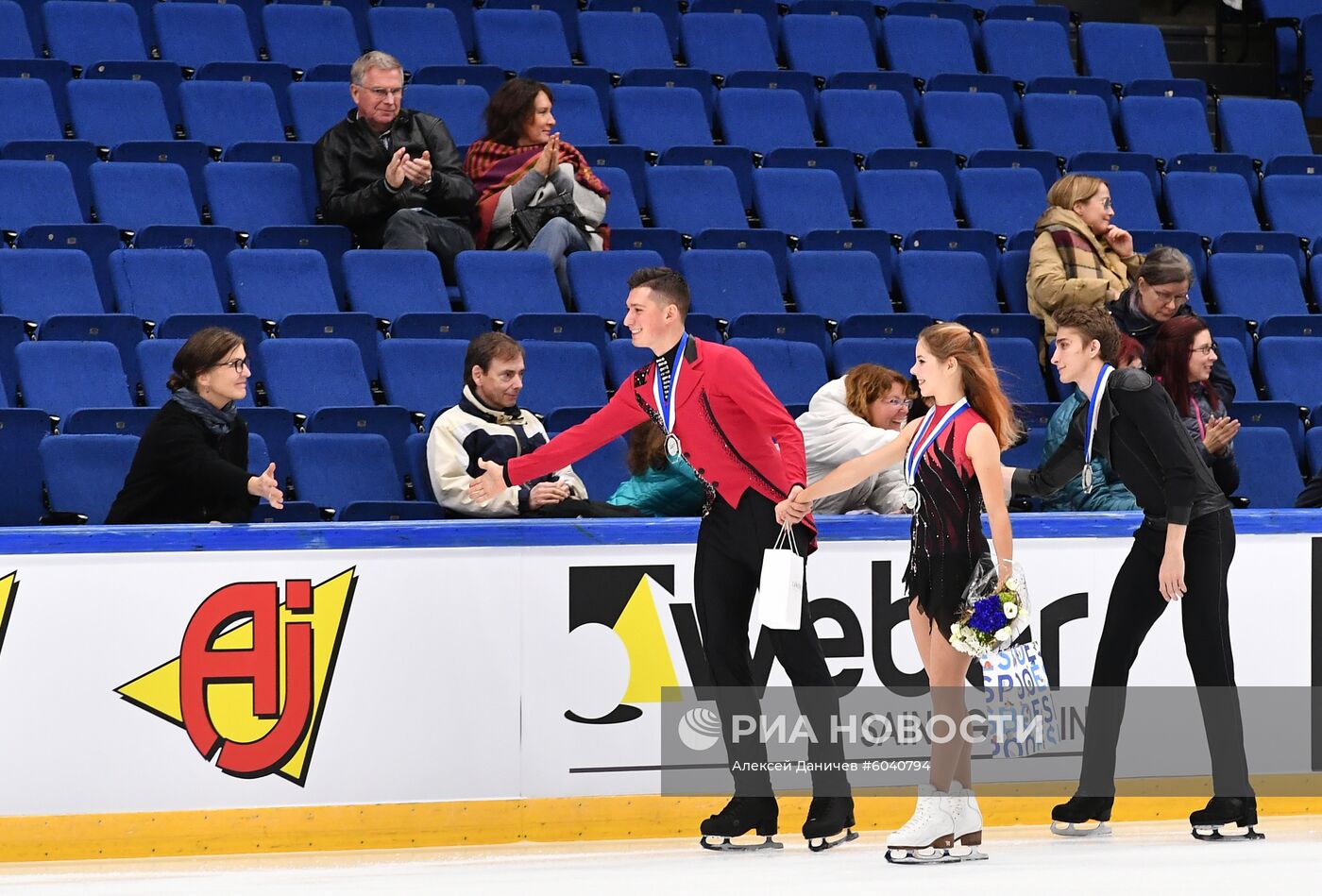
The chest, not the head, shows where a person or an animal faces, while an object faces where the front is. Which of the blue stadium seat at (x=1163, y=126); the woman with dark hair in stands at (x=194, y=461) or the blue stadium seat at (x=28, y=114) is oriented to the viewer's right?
the woman with dark hair in stands

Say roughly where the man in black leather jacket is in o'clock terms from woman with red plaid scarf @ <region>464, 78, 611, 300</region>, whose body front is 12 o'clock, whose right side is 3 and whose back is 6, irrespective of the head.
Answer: The man in black leather jacket is roughly at 4 o'clock from the woman with red plaid scarf.

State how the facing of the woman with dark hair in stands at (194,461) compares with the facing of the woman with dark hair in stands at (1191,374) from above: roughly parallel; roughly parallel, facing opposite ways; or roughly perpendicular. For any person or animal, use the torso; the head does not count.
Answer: roughly perpendicular

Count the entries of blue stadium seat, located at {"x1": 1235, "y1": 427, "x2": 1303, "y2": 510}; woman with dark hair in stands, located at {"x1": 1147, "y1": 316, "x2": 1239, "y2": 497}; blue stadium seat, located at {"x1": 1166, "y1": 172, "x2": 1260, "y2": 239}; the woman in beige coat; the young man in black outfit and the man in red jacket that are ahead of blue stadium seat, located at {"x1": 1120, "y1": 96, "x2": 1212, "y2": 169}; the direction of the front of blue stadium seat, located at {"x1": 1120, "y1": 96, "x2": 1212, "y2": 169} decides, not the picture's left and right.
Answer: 6

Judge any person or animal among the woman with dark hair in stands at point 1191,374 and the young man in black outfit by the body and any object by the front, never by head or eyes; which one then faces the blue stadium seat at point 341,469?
the young man in black outfit

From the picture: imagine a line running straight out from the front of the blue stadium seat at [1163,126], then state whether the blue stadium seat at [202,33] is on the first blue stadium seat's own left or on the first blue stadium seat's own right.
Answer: on the first blue stadium seat's own right

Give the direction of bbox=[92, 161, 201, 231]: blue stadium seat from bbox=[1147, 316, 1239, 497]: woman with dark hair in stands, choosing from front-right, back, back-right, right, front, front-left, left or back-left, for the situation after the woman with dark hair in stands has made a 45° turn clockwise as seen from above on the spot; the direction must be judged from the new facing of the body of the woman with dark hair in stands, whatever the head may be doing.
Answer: right

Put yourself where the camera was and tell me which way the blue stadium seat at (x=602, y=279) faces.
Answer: facing the viewer

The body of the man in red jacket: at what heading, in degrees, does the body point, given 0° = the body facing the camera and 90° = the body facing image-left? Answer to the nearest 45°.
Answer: approximately 45°

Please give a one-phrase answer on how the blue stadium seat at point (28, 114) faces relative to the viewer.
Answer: facing the viewer

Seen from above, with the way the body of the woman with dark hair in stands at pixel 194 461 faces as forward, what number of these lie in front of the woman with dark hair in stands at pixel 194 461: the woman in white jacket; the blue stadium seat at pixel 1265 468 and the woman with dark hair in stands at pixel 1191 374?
3

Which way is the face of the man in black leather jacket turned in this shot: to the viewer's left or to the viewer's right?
to the viewer's right

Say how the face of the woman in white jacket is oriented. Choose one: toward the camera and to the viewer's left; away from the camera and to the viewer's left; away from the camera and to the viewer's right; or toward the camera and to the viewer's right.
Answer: toward the camera and to the viewer's right

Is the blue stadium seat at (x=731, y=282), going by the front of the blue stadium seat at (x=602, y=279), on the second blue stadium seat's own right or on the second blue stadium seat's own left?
on the second blue stadium seat's own left

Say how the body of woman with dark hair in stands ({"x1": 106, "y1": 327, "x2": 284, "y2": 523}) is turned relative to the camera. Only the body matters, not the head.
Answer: to the viewer's right

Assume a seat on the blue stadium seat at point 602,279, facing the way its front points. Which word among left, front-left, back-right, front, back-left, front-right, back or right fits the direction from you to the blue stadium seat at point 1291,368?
left

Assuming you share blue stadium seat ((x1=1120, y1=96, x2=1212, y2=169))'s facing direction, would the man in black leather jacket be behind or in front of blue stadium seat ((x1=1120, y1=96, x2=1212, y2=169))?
in front

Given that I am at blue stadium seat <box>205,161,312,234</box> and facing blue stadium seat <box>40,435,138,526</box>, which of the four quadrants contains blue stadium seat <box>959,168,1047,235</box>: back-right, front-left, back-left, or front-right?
back-left

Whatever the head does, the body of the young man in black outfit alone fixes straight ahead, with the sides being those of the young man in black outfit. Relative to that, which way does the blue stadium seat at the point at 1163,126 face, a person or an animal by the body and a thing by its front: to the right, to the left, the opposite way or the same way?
to the left
